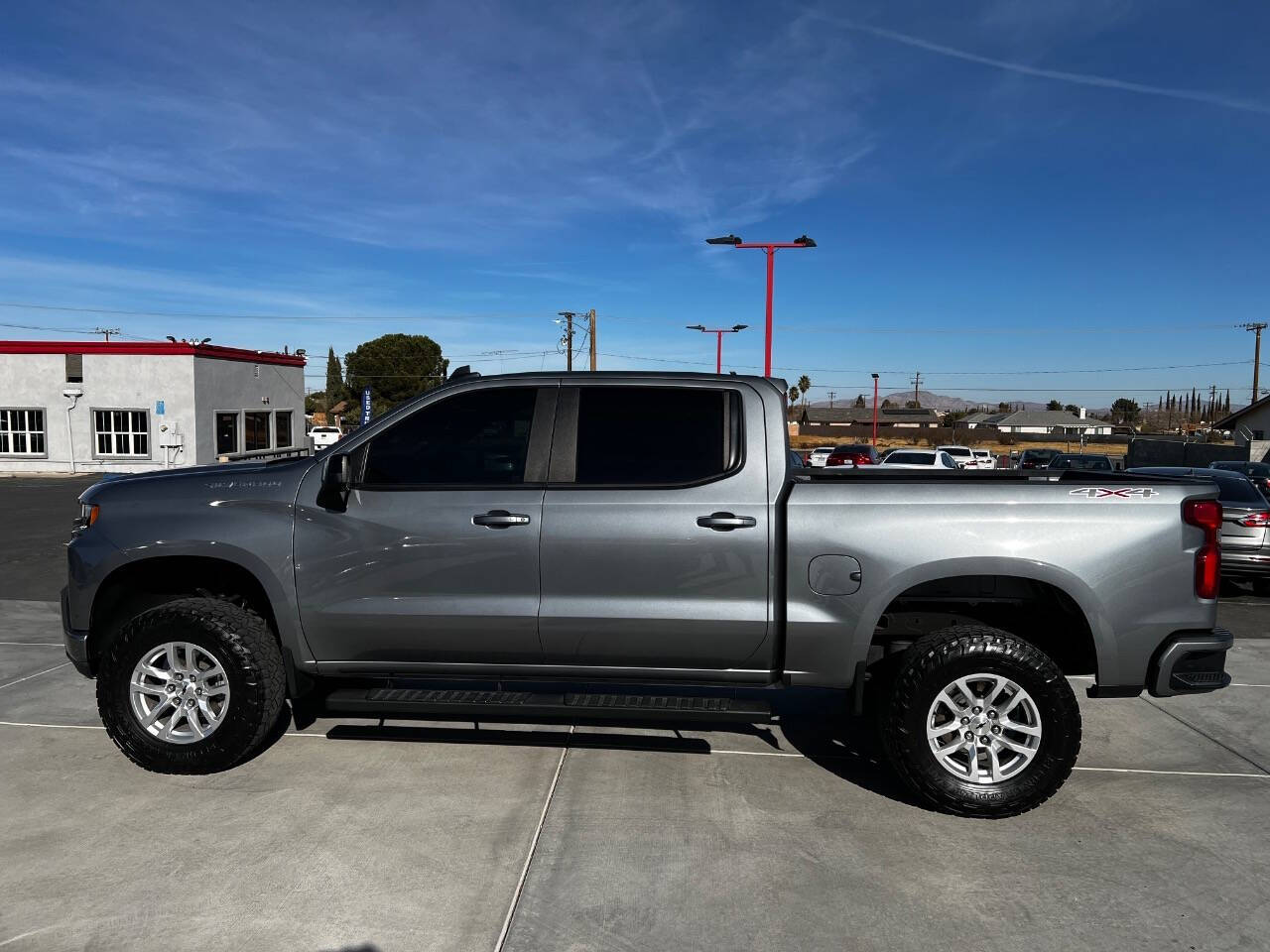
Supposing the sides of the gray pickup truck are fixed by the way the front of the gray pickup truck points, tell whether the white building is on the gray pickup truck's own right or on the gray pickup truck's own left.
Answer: on the gray pickup truck's own right

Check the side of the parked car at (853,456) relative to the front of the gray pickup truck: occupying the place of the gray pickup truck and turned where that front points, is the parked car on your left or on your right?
on your right

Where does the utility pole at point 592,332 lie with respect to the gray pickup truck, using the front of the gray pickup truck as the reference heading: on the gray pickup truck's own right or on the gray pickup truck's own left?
on the gray pickup truck's own right

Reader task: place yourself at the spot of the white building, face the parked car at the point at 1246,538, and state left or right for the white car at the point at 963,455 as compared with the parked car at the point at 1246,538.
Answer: left

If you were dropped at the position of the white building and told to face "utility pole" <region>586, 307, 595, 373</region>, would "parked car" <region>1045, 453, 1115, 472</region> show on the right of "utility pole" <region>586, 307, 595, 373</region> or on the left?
right

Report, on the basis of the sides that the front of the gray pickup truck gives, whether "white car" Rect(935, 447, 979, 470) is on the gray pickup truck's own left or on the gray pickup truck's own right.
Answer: on the gray pickup truck's own right

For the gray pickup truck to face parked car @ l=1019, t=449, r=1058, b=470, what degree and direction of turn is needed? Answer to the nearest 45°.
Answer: approximately 135° to its right

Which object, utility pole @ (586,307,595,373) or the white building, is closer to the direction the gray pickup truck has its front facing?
the white building

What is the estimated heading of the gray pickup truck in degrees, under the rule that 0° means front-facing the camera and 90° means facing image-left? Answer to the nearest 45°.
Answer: approximately 90°

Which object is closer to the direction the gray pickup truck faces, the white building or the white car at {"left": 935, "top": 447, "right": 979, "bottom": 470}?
the white building

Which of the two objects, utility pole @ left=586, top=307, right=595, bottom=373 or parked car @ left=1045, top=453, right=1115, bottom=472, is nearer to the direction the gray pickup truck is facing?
the utility pole
